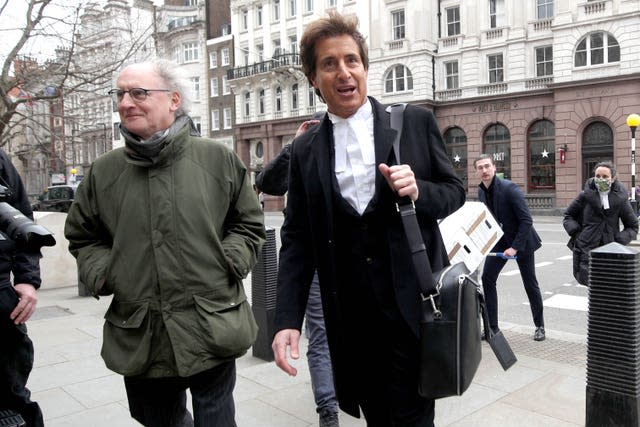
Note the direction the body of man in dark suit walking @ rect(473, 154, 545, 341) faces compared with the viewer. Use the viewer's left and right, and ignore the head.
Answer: facing the viewer and to the left of the viewer

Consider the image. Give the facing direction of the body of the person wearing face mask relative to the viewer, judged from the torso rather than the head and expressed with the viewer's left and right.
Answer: facing the viewer

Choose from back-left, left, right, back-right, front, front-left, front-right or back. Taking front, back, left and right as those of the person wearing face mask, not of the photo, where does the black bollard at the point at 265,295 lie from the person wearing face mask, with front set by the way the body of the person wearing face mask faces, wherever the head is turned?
front-right

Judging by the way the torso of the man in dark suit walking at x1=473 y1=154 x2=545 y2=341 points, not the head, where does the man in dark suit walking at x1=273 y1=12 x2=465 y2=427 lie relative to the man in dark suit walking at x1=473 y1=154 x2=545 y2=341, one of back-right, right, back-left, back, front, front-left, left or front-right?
front-left

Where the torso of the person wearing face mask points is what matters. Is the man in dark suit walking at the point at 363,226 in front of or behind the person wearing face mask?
in front

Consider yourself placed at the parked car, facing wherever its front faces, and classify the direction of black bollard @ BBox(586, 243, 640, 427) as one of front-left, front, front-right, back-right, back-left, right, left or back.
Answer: left

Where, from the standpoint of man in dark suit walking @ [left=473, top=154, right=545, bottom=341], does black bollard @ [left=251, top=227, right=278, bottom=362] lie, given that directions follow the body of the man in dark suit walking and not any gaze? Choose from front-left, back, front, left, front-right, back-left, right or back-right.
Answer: front

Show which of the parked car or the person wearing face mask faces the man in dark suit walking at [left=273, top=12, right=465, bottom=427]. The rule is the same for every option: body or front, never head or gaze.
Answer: the person wearing face mask

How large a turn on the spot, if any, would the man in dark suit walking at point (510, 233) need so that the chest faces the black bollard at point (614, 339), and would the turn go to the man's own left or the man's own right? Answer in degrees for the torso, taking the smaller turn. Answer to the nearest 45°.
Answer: approximately 45° to the man's own left

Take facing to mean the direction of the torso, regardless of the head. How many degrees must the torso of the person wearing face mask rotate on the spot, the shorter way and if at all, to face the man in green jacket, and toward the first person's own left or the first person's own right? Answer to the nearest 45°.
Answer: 0° — they already face them
